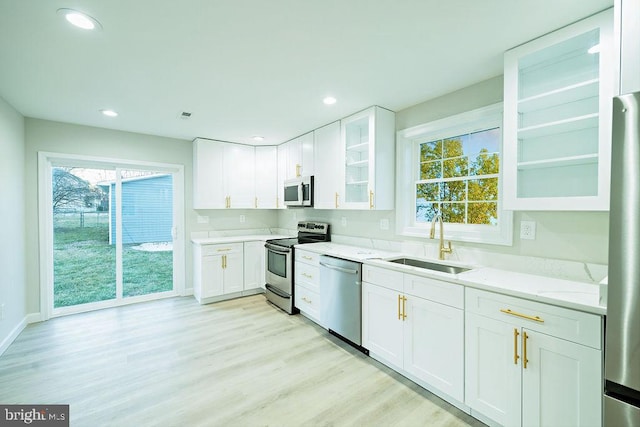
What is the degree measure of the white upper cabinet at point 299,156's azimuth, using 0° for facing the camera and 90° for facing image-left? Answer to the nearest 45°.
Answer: approximately 45°

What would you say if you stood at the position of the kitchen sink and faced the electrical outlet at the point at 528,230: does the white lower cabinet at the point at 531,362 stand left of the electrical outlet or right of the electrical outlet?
right

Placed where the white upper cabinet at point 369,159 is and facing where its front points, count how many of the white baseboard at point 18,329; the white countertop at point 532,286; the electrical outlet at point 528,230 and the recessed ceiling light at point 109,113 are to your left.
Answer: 2

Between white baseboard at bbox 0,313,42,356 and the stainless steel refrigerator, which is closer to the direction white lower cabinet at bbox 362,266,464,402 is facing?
the white baseboard

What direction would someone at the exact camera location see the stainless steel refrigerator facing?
facing the viewer and to the left of the viewer

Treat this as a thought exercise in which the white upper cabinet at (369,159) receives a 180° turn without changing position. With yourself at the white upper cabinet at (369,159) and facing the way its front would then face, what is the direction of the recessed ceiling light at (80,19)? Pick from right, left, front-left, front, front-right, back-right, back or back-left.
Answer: back

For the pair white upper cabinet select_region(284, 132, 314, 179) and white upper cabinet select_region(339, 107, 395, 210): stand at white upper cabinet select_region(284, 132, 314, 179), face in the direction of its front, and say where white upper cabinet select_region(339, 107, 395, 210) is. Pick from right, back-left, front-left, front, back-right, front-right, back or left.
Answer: left

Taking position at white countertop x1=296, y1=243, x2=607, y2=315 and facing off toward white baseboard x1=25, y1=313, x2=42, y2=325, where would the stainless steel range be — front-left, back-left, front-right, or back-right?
front-right
